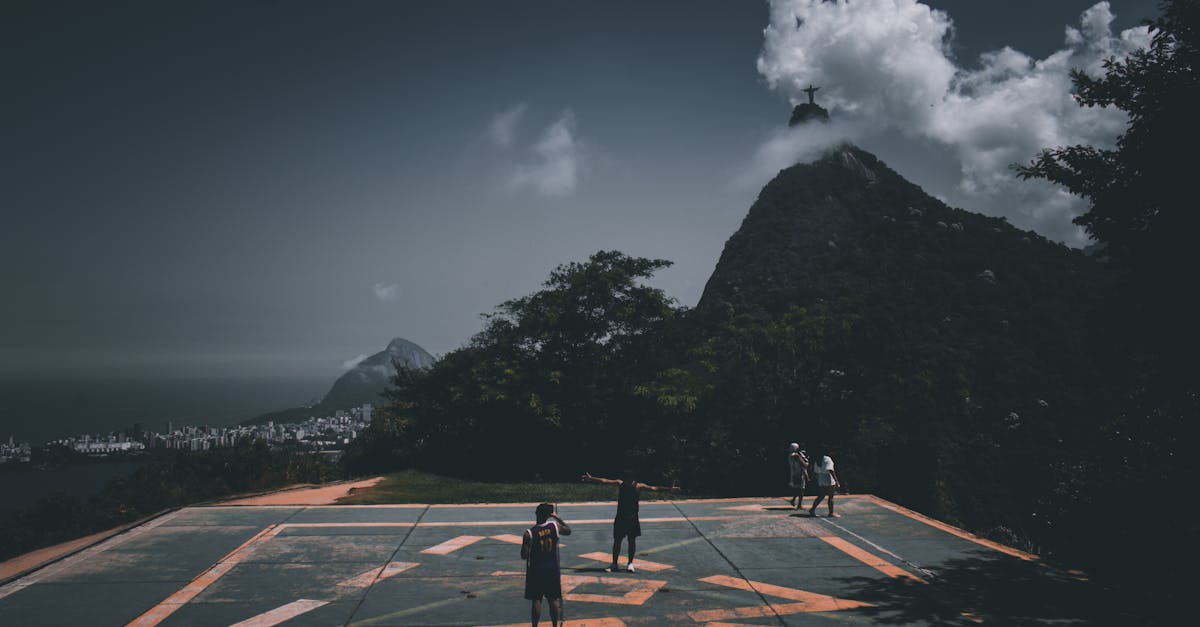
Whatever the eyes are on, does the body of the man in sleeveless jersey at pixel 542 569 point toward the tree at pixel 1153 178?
no

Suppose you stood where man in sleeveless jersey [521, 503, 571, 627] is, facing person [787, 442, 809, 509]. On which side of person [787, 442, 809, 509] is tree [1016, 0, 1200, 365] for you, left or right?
right

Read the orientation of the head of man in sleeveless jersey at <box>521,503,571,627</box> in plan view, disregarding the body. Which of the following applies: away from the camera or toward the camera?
away from the camera

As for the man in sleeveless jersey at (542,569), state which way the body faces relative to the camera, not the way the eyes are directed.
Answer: away from the camera

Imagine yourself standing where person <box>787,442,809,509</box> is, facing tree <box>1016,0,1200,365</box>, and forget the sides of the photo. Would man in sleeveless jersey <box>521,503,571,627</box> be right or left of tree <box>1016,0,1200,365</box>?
right

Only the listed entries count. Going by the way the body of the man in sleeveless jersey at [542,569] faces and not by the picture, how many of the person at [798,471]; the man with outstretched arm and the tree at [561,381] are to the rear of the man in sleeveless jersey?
0

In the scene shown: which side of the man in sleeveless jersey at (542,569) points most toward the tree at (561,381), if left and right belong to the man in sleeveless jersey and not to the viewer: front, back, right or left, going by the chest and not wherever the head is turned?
front

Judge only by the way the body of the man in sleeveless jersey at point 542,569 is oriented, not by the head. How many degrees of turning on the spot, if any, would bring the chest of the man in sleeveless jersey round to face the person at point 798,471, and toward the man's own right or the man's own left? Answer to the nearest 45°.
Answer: approximately 45° to the man's own right

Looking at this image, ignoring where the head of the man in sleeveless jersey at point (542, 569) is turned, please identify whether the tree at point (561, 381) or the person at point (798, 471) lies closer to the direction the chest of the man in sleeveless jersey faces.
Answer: the tree

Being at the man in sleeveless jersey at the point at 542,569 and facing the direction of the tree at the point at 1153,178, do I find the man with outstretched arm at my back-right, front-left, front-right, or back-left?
front-left

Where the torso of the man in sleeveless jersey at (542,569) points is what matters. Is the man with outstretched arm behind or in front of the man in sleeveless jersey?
in front
